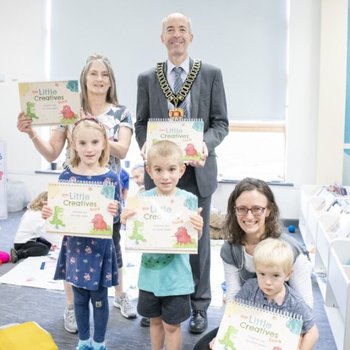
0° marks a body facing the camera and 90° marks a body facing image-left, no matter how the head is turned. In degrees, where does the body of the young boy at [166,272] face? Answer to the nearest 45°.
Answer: approximately 0°

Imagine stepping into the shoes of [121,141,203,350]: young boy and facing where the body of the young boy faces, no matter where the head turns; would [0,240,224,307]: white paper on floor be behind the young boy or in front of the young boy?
behind

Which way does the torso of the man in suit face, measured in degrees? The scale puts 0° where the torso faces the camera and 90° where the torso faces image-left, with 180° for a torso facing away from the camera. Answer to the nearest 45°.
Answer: approximately 0°

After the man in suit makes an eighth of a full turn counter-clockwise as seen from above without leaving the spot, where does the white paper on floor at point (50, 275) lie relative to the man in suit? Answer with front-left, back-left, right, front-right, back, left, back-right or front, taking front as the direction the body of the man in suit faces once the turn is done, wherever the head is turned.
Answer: back

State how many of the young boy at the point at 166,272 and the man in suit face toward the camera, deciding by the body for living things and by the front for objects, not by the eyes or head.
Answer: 2

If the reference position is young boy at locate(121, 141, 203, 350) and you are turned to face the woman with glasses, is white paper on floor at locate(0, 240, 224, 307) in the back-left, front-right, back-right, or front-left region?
back-left
